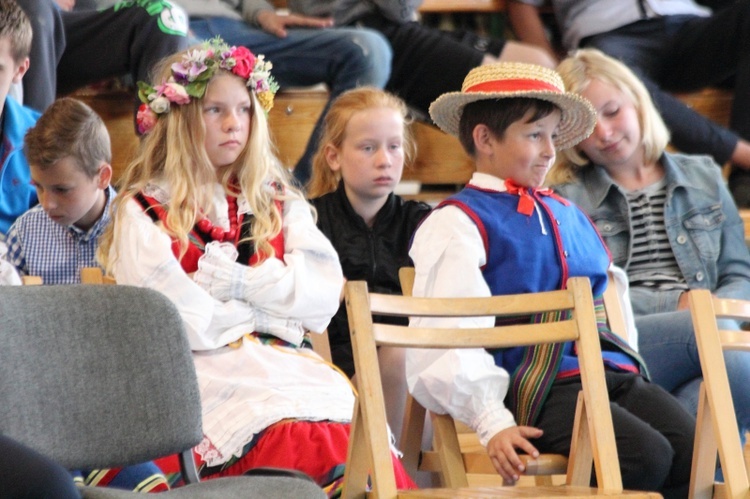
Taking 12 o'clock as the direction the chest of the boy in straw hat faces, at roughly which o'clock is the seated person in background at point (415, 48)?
The seated person in background is roughly at 7 o'clock from the boy in straw hat.

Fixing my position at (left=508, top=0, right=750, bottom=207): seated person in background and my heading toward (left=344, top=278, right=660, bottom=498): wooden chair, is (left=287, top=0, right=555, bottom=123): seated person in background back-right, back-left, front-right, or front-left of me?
front-right

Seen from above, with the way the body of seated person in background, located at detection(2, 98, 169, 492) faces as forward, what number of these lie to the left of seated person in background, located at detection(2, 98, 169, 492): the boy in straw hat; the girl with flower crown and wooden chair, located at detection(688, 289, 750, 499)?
3

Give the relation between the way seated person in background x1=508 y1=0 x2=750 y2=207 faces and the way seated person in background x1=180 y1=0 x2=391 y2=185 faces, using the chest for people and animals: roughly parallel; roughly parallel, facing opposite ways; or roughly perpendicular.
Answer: roughly parallel

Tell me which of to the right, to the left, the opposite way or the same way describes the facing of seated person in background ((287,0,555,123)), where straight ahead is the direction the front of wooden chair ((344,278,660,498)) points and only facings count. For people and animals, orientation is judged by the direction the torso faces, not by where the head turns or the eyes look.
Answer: the same way

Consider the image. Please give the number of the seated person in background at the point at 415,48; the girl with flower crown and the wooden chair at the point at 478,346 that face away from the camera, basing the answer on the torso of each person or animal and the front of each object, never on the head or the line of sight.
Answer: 0

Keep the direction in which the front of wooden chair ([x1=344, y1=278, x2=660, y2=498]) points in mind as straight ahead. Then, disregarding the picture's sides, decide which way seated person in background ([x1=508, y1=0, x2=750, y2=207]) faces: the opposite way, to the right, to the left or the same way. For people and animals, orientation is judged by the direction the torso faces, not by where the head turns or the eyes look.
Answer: the same way

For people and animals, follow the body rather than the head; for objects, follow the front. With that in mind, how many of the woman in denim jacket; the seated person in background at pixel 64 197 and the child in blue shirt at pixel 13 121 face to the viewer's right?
0

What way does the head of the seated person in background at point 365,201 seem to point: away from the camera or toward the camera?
toward the camera

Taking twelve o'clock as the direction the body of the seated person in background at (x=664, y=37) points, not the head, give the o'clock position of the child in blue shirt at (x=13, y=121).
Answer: The child in blue shirt is roughly at 3 o'clock from the seated person in background.

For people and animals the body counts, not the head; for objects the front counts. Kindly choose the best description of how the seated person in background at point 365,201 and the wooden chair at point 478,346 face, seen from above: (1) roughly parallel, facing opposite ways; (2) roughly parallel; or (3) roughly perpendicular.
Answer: roughly parallel

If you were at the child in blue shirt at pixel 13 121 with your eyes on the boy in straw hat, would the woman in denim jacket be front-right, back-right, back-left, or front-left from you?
front-left
